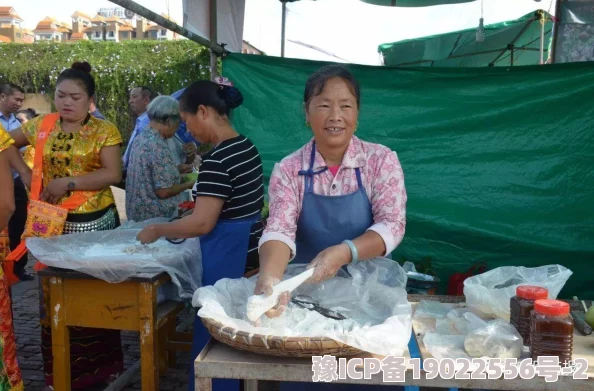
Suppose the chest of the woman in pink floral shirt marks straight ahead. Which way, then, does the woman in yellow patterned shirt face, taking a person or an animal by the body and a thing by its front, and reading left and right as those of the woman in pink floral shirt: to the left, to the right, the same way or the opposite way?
the same way

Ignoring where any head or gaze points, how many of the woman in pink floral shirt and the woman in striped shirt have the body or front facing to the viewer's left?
1

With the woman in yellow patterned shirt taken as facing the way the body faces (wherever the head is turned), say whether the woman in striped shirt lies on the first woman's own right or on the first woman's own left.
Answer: on the first woman's own left

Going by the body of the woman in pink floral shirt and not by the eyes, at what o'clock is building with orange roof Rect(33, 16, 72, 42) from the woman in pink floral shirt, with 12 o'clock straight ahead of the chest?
The building with orange roof is roughly at 5 o'clock from the woman in pink floral shirt.

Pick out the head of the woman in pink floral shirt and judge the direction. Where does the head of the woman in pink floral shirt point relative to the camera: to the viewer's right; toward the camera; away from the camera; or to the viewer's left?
toward the camera

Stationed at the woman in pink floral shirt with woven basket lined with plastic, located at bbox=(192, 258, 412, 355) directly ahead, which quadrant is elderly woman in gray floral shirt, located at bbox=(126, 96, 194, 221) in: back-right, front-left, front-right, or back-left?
back-right

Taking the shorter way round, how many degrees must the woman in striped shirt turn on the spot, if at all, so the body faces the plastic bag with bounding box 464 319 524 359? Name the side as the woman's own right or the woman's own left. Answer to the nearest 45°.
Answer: approximately 135° to the woman's own left

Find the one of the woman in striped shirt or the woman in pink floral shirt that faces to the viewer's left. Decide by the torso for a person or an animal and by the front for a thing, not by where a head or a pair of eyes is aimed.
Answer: the woman in striped shirt

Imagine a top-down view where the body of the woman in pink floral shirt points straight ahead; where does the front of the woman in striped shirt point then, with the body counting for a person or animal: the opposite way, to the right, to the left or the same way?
to the right

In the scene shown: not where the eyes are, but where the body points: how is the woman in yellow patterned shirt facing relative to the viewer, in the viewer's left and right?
facing the viewer and to the left of the viewer

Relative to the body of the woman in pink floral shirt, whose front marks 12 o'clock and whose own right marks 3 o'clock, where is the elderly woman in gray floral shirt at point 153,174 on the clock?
The elderly woman in gray floral shirt is roughly at 5 o'clock from the woman in pink floral shirt.

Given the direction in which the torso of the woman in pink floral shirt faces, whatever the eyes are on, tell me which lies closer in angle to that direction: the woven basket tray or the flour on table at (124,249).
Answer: the woven basket tray

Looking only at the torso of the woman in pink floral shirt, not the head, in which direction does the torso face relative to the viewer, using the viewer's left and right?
facing the viewer

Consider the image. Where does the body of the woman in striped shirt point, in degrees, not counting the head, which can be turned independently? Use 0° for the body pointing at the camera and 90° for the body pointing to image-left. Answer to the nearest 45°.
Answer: approximately 90°

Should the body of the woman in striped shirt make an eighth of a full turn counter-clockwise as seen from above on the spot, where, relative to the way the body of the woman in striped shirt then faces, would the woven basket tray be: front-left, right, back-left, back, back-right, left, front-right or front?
front-left

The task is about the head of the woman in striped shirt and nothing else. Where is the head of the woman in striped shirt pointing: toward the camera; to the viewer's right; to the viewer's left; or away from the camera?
to the viewer's left
